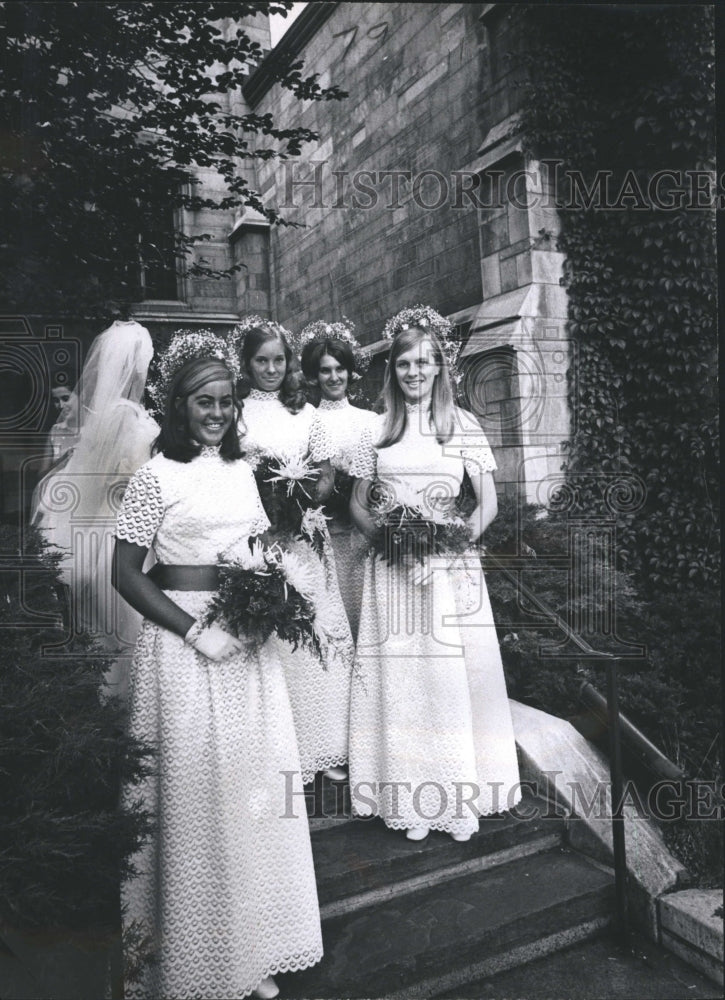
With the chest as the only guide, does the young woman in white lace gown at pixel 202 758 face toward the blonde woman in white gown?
no

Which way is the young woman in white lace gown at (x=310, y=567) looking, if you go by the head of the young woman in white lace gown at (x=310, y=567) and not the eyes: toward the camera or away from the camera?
toward the camera

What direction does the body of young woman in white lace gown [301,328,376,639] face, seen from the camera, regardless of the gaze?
toward the camera

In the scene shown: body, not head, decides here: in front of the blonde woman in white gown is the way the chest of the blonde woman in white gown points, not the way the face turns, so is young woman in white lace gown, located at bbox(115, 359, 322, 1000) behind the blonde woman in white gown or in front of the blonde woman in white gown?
in front

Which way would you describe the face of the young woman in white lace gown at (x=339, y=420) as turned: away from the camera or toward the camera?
toward the camera

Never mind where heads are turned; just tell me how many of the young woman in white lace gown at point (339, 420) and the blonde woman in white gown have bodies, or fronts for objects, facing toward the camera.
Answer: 2

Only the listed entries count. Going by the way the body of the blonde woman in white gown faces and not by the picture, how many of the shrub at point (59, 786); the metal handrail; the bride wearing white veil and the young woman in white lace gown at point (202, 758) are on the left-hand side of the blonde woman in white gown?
1

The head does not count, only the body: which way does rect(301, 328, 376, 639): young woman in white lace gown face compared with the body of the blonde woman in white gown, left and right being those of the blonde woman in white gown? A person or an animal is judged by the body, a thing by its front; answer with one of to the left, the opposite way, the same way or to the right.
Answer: the same way

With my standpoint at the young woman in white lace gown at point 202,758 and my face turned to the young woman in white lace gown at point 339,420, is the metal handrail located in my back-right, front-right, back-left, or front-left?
front-right

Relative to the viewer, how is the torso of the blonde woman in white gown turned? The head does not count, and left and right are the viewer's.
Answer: facing the viewer

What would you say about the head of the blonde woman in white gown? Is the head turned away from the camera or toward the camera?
toward the camera
